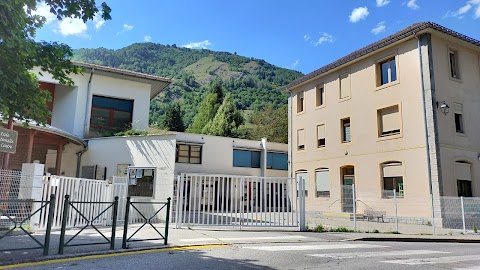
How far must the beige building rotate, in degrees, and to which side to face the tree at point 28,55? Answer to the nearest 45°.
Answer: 0° — it already faces it

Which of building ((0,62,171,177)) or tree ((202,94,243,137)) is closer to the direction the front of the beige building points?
the building

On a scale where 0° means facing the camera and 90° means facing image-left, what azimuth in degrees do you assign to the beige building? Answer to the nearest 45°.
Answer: approximately 45°

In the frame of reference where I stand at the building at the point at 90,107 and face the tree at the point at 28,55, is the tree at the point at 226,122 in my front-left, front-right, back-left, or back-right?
back-left

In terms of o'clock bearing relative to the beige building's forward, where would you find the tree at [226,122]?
The tree is roughly at 3 o'clock from the beige building.

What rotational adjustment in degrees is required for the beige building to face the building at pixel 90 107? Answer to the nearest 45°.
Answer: approximately 45° to its right
